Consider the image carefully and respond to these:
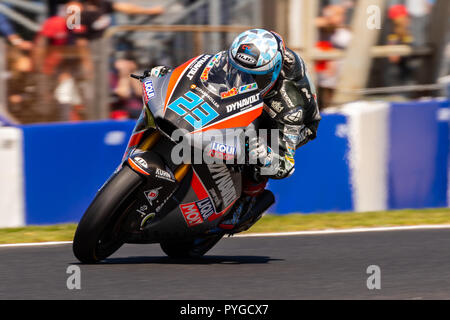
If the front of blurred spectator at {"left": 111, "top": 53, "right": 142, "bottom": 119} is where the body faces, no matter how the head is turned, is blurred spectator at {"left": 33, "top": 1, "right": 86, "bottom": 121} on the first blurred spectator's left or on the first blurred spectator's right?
on the first blurred spectator's right

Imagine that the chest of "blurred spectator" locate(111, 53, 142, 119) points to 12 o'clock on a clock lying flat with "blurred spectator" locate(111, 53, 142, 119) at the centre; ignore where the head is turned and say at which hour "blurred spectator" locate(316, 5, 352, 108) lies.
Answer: "blurred spectator" locate(316, 5, 352, 108) is roughly at 8 o'clock from "blurred spectator" locate(111, 53, 142, 119).

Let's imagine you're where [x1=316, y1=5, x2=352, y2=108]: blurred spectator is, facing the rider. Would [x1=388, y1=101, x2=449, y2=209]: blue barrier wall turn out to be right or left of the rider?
left

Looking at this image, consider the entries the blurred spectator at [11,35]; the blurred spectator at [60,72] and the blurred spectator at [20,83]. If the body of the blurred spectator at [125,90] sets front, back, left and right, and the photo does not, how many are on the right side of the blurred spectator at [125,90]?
3

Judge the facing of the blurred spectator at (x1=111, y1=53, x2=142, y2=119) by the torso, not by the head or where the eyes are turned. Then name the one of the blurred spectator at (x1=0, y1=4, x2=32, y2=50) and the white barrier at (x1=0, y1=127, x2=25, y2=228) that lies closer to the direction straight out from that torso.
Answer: the white barrier

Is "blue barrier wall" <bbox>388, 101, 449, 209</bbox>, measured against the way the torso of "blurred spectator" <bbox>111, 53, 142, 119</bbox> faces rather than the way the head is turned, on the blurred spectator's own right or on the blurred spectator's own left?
on the blurred spectator's own left

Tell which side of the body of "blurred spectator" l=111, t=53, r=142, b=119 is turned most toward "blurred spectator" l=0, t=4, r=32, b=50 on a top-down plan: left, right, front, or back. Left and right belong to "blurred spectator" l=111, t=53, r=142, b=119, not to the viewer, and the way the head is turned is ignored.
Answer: right

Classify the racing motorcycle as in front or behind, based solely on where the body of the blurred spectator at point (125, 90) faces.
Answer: in front

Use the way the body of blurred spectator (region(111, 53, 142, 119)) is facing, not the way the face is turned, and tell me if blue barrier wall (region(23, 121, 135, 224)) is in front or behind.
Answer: in front

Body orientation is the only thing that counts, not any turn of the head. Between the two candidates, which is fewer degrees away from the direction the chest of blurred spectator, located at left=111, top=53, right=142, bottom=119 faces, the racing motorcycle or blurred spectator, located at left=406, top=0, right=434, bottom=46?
the racing motorcycle

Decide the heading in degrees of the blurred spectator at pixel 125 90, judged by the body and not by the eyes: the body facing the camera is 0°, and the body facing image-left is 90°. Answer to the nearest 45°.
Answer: approximately 0°
